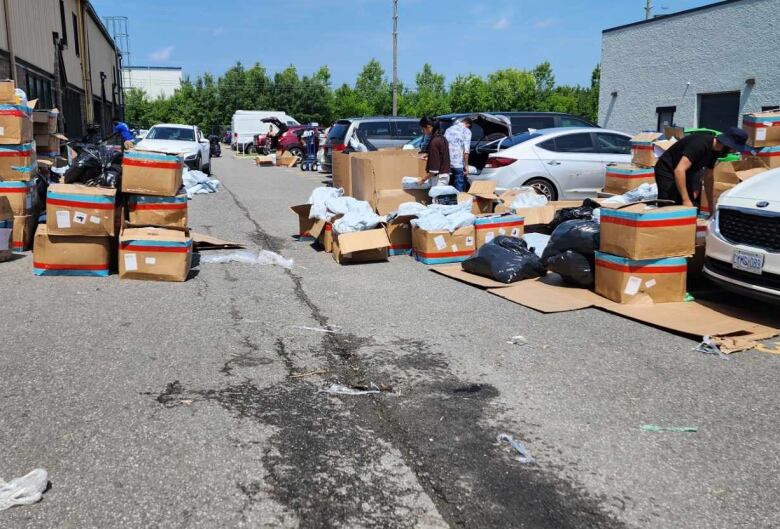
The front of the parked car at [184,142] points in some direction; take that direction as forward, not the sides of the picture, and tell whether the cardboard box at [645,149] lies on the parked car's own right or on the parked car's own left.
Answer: on the parked car's own left

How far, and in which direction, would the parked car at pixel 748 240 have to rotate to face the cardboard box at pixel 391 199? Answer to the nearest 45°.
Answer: approximately 90° to its right

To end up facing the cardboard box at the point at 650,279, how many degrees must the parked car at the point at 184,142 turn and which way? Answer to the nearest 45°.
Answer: approximately 45° to its left

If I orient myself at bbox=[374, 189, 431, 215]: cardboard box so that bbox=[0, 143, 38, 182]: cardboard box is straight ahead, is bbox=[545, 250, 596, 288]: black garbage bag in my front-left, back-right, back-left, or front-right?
back-left

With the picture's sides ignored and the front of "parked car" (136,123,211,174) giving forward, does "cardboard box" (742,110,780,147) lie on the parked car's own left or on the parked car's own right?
on the parked car's own left

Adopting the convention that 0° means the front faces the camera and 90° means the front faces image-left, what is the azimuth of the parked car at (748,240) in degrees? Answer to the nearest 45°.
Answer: approximately 45°

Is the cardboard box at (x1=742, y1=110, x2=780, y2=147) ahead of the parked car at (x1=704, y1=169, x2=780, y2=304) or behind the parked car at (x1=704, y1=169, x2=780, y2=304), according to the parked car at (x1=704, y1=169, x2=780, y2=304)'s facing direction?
behind

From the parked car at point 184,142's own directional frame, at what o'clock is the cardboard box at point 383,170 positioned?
The cardboard box is roughly at 10 o'clock from the parked car.

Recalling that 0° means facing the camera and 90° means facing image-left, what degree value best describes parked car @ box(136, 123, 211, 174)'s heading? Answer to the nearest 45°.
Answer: approximately 45°

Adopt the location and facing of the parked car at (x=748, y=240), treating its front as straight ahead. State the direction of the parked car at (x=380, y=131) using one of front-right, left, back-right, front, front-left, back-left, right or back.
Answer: right
